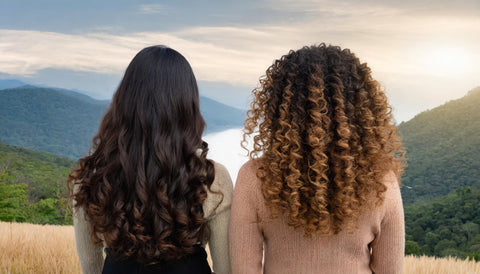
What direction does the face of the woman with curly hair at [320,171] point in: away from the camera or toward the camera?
away from the camera

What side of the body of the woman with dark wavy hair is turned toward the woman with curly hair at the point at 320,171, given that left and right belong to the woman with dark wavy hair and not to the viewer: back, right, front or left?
right

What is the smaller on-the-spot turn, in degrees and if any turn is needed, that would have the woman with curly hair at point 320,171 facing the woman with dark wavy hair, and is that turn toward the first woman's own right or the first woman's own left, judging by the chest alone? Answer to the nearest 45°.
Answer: approximately 90° to the first woman's own left

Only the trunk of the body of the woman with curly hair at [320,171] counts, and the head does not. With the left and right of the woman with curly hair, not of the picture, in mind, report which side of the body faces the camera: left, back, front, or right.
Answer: back

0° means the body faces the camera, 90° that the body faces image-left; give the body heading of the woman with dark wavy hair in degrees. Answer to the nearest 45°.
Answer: approximately 180°

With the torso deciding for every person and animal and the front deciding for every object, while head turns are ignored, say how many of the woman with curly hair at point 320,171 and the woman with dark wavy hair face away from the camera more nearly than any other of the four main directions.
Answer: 2

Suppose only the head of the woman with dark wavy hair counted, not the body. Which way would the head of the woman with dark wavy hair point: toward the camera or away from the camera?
away from the camera
